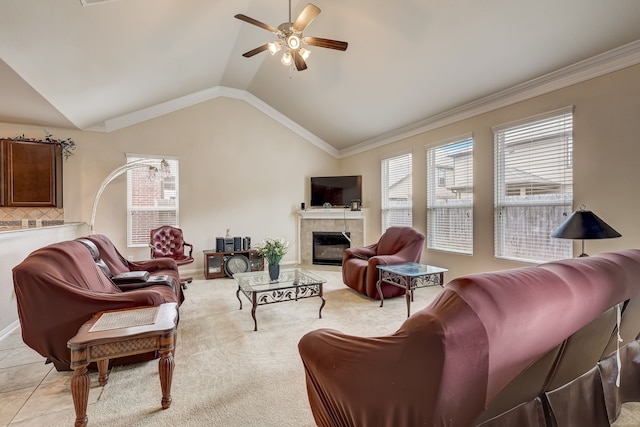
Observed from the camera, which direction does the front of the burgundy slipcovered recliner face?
facing the viewer and to the left of the viewer

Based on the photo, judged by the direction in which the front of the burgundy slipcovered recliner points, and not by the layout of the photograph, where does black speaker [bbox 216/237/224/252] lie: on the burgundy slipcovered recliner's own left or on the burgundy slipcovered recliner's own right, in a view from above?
on the burgundy slipcovered recliner's own right

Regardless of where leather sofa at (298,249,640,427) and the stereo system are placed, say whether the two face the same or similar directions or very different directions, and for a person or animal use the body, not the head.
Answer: very different directions

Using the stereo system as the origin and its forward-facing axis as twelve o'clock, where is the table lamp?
The table lamp is roughly at 11 o'clock from the stereo system.

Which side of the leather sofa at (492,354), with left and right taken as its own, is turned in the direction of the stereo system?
front

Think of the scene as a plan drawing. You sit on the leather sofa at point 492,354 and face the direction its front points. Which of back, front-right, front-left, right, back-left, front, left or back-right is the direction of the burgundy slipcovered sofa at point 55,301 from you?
front-left

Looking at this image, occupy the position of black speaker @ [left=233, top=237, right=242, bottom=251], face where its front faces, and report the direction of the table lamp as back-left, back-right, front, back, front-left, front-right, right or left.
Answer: front-left

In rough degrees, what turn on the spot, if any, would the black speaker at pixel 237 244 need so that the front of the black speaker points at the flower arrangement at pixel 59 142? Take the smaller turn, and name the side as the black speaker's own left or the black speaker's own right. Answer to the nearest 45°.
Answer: approximately 90° to the black speaker's own right

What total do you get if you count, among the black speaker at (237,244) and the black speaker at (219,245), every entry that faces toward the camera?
2

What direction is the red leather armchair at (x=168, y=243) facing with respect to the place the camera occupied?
facing the viewer and to the right of the viewer

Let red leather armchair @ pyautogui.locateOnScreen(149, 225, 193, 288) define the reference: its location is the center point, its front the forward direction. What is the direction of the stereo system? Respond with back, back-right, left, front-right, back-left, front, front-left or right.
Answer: front-left

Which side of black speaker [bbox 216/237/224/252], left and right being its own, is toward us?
front

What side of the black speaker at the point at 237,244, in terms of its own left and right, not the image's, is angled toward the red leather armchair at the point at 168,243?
right

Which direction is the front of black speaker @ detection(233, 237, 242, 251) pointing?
toward the camera

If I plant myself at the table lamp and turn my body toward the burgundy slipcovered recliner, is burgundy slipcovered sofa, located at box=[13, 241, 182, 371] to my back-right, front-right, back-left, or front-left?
front-left

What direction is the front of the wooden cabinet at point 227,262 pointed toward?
toward the camera
